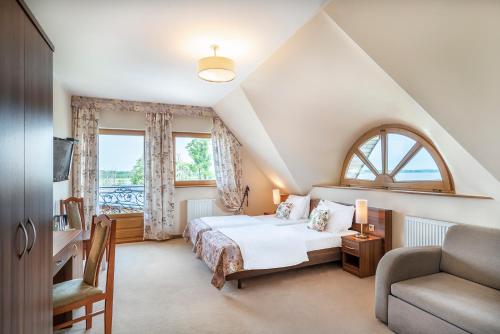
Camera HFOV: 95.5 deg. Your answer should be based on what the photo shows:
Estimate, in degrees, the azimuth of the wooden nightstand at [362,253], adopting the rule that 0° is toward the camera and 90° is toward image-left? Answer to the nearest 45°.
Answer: approximately 45°

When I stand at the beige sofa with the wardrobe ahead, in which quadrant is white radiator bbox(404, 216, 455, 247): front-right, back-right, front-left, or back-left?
back-right

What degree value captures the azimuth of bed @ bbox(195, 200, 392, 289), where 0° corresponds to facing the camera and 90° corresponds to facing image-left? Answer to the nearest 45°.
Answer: approximately 45°

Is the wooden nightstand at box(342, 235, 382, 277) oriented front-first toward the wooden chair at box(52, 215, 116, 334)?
yes

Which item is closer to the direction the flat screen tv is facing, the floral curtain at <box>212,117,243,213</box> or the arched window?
the arched window

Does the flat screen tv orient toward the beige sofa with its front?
yes

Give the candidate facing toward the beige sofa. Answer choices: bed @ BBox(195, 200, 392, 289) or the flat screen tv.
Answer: the flat screen tv

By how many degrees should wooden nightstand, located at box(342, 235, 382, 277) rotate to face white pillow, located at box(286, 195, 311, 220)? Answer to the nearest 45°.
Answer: approximately 90° to its right

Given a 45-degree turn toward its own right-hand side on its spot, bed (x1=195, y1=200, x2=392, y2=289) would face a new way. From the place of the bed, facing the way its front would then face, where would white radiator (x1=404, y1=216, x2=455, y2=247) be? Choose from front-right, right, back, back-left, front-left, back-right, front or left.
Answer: back

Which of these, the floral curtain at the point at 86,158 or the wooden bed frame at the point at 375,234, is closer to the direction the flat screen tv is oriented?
the wooden bed frame

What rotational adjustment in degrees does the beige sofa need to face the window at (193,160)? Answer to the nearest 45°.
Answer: approximately 45° to its right
